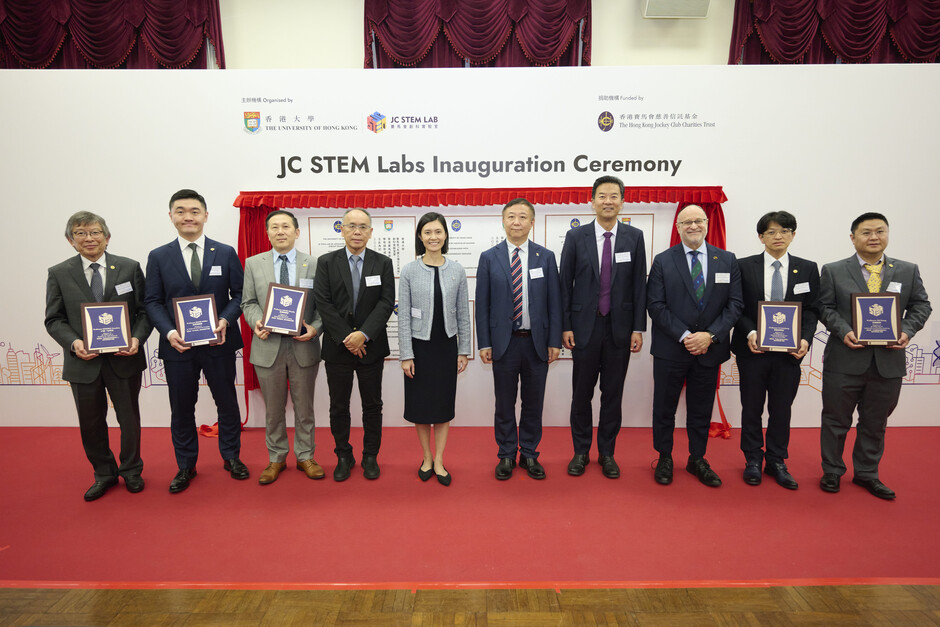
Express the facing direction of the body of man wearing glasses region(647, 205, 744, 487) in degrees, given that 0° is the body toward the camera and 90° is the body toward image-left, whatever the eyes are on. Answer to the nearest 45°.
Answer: approximately 0°

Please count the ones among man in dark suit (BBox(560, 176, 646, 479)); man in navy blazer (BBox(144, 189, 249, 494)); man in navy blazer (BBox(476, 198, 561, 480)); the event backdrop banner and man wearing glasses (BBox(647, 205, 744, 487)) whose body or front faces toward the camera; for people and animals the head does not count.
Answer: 5

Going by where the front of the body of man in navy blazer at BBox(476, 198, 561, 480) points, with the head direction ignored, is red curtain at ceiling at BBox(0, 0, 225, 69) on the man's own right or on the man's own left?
on the man's own right

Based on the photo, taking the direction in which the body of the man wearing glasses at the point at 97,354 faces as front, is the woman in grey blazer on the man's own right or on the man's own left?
on the man's own left

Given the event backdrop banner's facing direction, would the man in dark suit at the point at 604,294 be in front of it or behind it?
in front

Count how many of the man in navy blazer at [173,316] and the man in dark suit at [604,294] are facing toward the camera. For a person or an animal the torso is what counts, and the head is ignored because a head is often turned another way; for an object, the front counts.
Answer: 2

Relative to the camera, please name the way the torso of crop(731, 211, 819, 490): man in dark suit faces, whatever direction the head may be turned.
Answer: toward the camera

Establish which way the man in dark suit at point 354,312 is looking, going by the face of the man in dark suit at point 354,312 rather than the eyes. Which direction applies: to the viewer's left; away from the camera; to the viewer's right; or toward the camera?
toward the camera

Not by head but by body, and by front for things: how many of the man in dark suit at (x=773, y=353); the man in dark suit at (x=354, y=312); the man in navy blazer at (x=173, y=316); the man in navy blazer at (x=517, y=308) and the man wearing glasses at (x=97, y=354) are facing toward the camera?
5

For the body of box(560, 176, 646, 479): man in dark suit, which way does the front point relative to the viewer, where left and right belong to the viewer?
facing the viewer

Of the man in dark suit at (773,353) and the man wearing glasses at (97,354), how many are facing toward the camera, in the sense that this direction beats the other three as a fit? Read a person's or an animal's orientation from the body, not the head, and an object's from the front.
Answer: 2

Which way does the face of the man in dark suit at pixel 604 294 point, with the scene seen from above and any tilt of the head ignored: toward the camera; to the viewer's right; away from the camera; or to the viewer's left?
toward the camera

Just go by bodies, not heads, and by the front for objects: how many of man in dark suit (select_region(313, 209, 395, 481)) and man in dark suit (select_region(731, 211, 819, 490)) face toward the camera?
2

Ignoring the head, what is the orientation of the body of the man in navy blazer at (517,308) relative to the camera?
toward the camera
